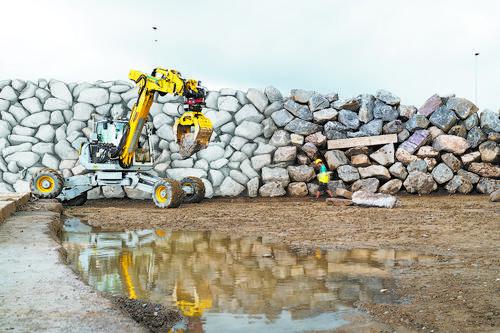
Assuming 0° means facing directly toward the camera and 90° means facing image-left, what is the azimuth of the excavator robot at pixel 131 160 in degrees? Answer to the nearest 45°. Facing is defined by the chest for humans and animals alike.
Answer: approximately 270°

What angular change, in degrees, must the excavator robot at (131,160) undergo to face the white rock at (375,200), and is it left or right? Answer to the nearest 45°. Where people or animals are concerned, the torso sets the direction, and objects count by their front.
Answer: approximately 45° to its right
